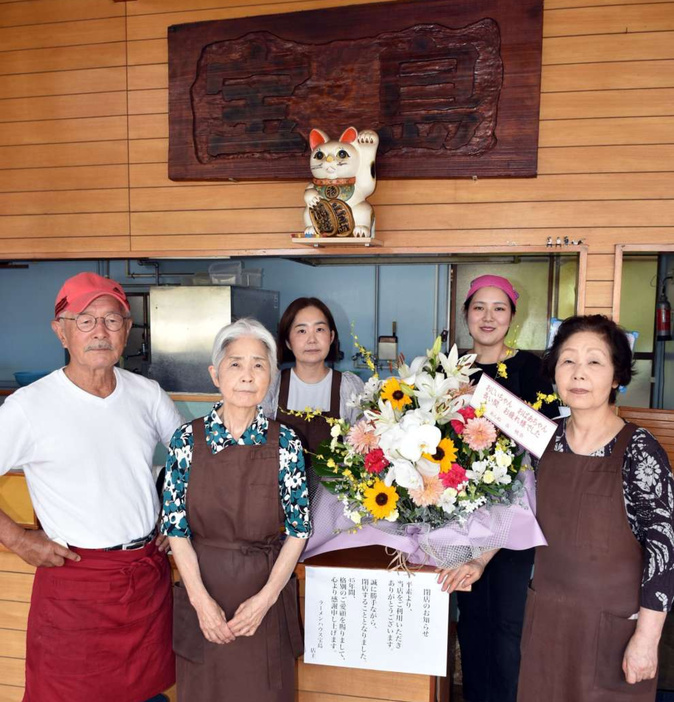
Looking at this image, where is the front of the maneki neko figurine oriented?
toward the camera

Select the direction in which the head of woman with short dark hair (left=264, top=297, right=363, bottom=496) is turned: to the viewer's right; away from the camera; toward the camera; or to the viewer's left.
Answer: toward the camera

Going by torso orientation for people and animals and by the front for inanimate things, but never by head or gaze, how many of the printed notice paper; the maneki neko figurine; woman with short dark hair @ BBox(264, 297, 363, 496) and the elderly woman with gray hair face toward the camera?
4

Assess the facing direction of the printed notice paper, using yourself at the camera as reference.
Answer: facing the viewer

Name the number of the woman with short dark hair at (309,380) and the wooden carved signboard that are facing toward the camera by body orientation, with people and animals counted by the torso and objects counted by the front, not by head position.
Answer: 2

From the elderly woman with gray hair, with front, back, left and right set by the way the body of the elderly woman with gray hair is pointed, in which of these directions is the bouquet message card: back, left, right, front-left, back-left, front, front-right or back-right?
left

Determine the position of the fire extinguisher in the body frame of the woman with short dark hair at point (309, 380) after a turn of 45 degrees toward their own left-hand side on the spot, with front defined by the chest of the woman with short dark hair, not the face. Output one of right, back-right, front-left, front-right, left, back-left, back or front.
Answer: left

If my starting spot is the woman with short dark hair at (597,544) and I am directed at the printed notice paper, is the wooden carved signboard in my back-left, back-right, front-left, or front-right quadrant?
front-right

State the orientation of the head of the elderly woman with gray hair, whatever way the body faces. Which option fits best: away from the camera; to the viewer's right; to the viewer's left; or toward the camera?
toward the camera

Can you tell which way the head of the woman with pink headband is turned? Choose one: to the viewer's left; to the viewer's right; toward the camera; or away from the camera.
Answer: toward the camera

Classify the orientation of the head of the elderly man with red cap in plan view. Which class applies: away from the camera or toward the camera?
toward the camera

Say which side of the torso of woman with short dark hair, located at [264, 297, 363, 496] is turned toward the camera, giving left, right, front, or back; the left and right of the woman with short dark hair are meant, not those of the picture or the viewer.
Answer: front
